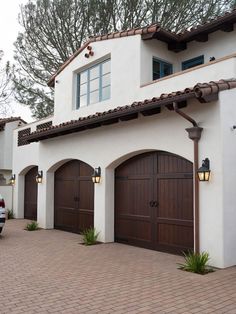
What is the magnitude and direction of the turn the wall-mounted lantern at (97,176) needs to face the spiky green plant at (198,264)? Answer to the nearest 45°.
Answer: approximately 90° to its left

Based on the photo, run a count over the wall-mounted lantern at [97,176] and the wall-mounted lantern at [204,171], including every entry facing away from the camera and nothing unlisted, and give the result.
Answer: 0

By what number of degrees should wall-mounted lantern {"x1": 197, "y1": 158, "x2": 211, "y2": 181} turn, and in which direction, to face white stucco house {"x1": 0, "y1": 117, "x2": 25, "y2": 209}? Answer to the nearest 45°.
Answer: approximately 90° to its right

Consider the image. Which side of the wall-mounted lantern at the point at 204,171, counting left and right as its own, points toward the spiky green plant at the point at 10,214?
right

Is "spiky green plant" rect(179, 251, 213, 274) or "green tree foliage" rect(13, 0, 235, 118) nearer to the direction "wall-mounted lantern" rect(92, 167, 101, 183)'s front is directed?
the spiky green plant

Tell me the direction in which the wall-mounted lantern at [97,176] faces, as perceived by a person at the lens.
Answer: facing the viewer and to the left of the viewer

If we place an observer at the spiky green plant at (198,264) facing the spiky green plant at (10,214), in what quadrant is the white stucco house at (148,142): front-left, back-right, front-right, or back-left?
front-right

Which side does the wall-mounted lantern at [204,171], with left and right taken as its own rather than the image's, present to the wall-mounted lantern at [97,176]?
right

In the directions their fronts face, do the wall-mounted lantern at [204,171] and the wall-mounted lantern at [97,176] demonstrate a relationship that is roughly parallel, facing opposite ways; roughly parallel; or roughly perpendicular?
roughly parallel

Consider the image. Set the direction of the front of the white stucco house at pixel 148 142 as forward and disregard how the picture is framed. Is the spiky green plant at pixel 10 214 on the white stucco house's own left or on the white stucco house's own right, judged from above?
on the white stucco house's own right
